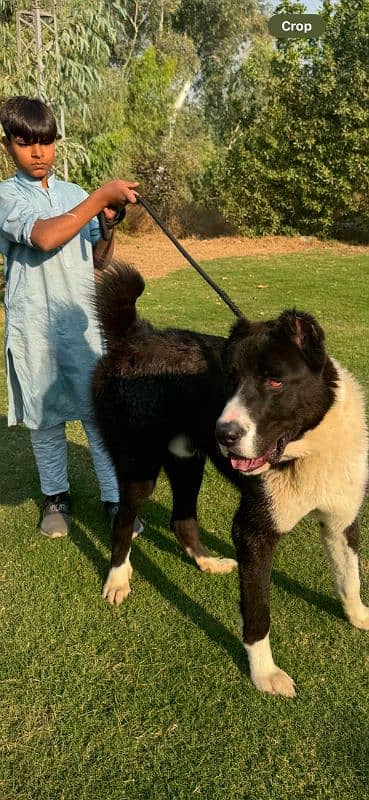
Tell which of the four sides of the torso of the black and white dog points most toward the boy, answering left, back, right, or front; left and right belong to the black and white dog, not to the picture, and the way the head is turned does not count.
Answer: back
